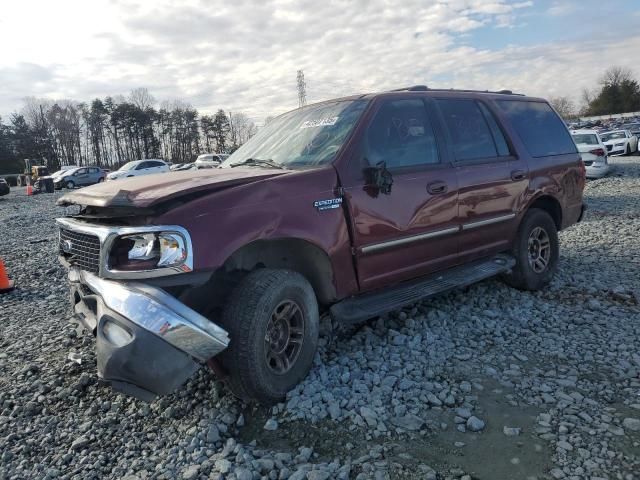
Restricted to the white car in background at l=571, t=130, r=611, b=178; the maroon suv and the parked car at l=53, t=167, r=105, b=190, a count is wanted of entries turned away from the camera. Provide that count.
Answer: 1

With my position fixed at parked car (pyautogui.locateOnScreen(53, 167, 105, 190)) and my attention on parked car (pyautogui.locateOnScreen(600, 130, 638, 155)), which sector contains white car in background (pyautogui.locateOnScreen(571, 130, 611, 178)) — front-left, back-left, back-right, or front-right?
front-right

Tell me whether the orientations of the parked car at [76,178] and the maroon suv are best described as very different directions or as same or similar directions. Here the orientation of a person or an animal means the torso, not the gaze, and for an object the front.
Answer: same or similar directions

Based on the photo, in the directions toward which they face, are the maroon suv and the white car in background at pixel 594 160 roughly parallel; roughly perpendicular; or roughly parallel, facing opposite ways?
roughly parallel, facing opposite ways

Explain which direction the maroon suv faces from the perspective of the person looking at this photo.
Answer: facing the viewer and to the left of the viewer

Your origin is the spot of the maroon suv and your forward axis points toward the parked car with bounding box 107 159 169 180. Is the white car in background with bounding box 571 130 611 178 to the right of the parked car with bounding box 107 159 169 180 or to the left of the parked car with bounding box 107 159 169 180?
right

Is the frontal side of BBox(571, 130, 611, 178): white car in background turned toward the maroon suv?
no

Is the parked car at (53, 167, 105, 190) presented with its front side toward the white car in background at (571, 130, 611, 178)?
no

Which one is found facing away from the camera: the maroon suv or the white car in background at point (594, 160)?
the white car in background

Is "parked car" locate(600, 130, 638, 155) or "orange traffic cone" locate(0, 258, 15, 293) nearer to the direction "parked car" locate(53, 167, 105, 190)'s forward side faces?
the orange traffic cone

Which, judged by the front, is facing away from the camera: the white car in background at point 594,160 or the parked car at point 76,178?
the white car in background

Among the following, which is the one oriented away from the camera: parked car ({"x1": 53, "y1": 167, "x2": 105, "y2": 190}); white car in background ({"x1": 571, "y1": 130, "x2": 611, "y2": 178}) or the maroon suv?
the white car in background

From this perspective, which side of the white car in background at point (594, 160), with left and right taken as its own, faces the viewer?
back

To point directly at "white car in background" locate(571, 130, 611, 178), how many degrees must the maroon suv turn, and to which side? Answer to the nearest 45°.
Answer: approximately 180°

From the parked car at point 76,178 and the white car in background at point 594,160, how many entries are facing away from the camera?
1

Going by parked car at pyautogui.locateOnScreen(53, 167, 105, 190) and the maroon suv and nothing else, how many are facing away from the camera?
0

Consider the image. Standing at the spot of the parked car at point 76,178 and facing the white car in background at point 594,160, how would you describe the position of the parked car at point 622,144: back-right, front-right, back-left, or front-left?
front-left

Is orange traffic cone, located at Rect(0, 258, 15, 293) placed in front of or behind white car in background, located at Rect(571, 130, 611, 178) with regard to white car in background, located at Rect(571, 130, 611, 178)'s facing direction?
behind
